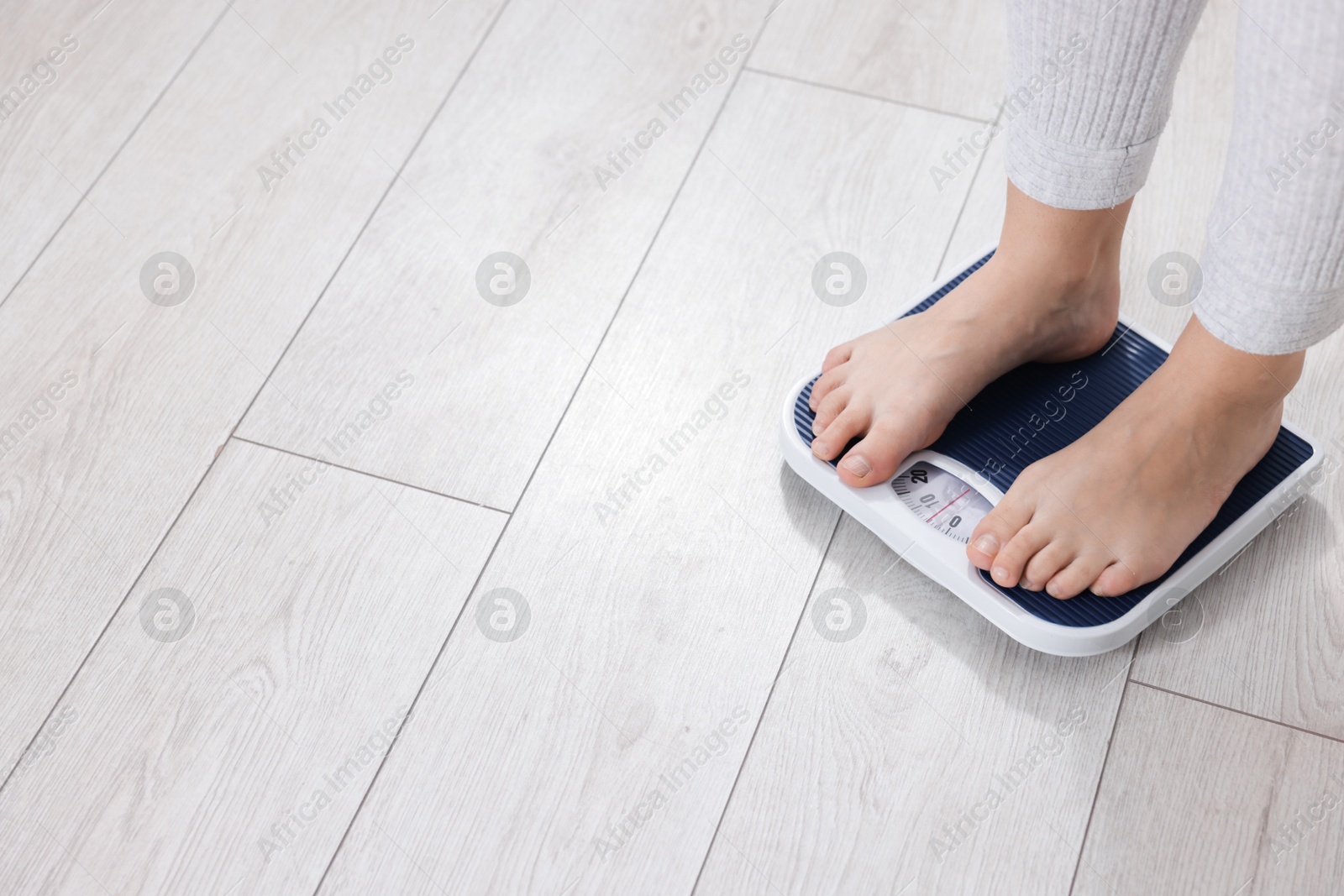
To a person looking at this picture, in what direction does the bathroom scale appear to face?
facing the viewer and to the left of the viewer
